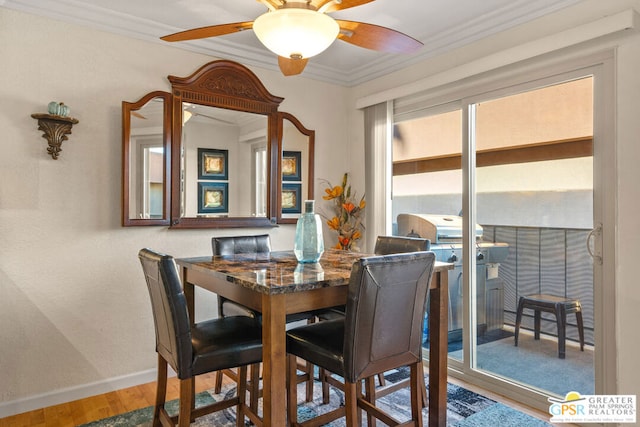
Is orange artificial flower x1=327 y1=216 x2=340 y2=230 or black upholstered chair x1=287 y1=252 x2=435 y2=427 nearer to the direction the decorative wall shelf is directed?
the black upholstered chair

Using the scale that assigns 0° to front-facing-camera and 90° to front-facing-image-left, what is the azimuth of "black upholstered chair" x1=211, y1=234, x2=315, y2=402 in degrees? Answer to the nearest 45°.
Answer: approximately 315°

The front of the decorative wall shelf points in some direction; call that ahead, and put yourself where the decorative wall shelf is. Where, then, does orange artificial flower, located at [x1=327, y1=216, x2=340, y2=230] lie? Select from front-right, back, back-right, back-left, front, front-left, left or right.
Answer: left

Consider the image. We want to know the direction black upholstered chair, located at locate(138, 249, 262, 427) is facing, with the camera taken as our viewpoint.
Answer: facing away from the viewer and to the right of the viewer

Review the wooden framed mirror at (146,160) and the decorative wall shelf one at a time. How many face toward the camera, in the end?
2

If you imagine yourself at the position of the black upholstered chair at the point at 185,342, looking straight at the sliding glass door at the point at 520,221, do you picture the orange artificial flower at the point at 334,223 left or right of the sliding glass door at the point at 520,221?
left

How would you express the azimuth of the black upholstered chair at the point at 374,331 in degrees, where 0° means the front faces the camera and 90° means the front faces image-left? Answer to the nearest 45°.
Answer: approximately 135°

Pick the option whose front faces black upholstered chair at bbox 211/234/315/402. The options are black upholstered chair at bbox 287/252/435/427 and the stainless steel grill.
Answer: black upholstered chair at bbox 287/252/435/427

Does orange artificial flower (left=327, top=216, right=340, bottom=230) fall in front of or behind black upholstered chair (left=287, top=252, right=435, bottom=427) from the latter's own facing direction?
in front

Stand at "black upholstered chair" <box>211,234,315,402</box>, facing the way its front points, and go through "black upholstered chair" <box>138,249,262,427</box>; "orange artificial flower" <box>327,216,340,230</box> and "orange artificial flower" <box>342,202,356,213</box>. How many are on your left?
2
